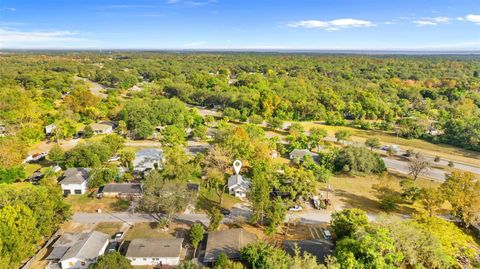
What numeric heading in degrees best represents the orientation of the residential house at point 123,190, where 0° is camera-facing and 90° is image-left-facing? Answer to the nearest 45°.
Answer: approximately 0°

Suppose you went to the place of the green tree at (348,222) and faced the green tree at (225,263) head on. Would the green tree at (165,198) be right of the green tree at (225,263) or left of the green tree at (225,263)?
right

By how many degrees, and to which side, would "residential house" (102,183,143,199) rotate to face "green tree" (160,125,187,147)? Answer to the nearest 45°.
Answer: approximately 135° to its left

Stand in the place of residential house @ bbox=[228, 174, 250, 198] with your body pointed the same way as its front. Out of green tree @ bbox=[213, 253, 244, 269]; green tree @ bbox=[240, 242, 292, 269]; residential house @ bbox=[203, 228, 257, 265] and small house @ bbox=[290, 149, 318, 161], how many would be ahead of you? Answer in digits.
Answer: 3

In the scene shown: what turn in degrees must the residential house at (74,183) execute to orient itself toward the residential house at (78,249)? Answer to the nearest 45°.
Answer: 0° — it already faces it

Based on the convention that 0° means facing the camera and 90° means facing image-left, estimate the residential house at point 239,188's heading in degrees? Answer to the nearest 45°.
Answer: approximately 0°

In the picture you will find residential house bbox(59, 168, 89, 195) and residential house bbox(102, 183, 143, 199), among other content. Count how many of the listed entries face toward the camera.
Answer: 2
